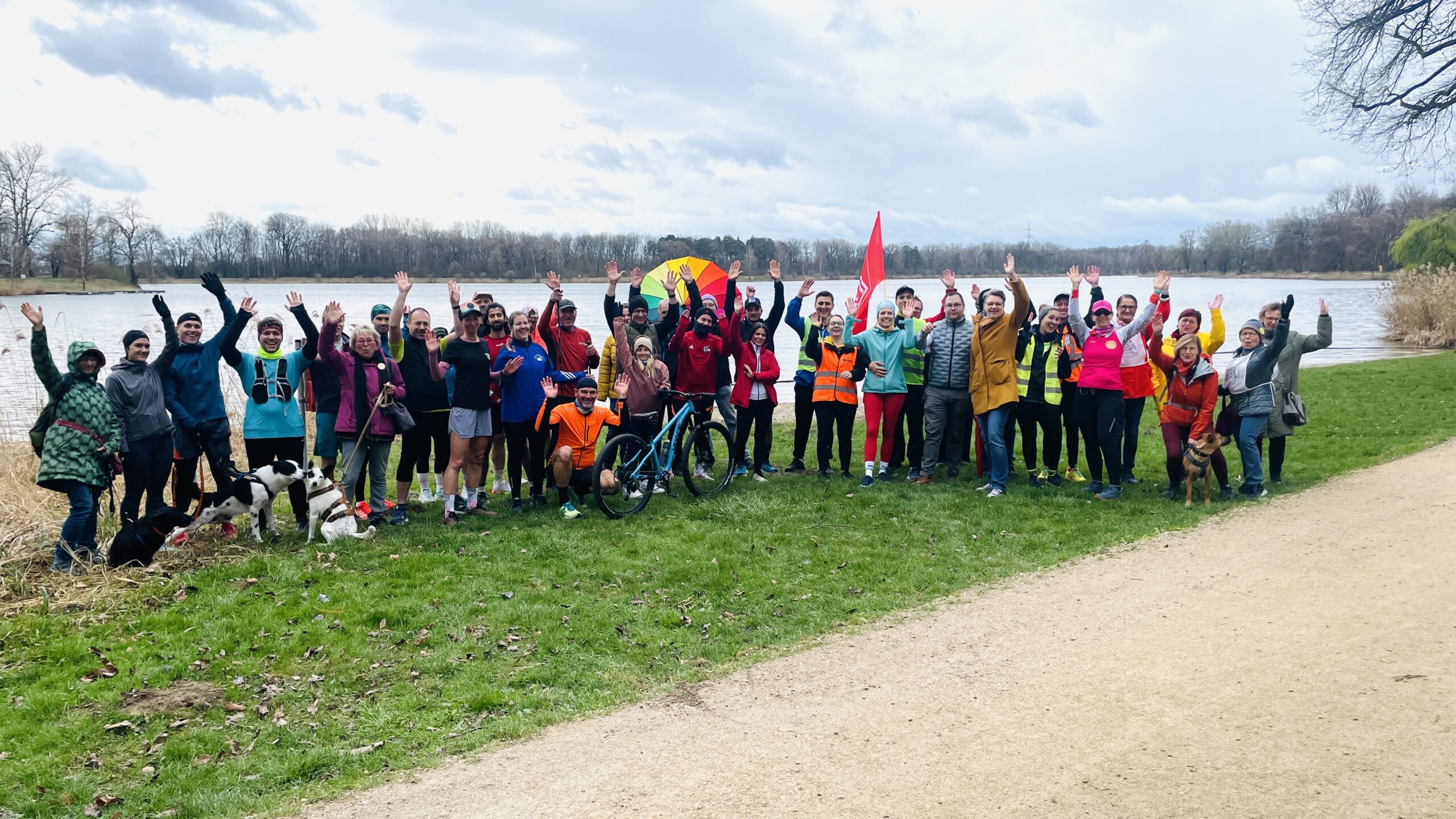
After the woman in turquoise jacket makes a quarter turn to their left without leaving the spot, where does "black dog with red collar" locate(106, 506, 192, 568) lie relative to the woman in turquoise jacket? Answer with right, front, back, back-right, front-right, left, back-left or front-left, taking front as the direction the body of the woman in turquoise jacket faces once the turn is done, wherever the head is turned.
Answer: back-right

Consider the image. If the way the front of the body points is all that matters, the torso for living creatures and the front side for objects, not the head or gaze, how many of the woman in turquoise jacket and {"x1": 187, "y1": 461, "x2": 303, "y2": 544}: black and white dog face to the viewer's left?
0

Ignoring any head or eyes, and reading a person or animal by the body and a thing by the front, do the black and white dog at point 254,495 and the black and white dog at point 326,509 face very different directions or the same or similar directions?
very different directions

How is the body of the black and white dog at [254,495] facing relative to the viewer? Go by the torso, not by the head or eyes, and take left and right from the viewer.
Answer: facing to the right of the viewer
